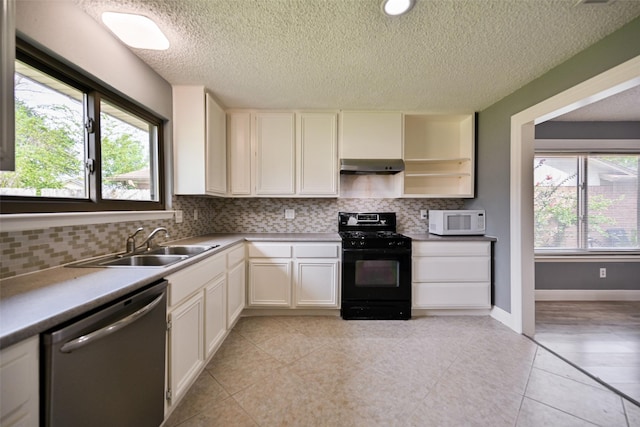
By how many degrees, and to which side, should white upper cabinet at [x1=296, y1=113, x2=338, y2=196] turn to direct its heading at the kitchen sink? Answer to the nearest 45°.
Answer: approximately 45° to its right

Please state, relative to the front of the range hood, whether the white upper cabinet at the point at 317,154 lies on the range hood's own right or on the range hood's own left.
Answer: on the range hood's own right
